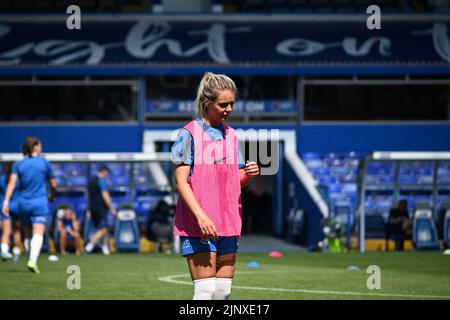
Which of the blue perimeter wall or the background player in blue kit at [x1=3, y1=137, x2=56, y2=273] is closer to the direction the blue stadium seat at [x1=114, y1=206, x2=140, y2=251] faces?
the background player in blue kit

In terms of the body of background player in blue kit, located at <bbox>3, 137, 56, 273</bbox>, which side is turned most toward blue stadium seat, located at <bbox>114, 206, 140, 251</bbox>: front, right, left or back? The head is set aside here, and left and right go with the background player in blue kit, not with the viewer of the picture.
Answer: front

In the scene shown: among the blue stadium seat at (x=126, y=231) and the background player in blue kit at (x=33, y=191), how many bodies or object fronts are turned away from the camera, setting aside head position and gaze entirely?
1

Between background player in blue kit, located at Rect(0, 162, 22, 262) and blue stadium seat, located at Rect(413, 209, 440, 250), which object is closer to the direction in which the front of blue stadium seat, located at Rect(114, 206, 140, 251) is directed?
the background player in blue kit

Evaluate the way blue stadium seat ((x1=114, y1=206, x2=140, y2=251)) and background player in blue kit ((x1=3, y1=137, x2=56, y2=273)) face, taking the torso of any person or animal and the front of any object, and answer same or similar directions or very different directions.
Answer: very different directions

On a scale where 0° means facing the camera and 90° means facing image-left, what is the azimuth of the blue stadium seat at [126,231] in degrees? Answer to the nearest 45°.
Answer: approximately 0°

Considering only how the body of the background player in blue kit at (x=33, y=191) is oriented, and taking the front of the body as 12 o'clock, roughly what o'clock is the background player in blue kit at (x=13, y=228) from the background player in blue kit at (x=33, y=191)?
the background player in blue kit at (x=13, y=228) is roughly at 12 o'clock from the background player in blue kit at (x=33, y=191).

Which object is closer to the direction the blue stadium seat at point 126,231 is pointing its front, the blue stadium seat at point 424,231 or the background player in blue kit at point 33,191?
the background player in blue kit

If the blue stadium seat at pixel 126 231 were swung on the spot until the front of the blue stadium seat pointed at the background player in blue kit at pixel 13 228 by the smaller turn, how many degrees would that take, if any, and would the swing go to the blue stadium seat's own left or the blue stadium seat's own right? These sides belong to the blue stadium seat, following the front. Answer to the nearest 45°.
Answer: approximately 45° to the blue stadium seat's own right

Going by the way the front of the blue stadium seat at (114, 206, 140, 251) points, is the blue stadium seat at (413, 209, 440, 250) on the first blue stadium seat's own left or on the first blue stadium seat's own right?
on the first blue stadium seat's own left

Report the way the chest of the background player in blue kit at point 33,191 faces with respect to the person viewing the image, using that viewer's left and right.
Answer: facing away from the viewer
